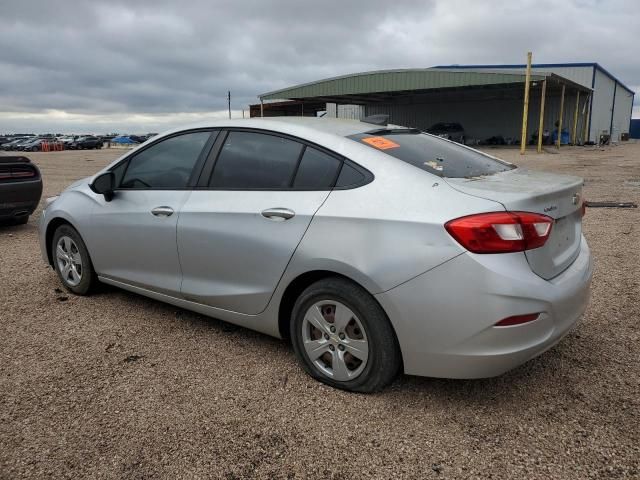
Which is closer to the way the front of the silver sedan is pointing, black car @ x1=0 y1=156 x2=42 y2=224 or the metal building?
the black car

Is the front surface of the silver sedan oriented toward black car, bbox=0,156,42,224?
yes

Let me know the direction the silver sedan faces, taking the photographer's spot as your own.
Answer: facing away from the viewer and to the left of the viewer

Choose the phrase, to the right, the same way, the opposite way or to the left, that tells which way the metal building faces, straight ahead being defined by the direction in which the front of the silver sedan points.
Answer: to the left

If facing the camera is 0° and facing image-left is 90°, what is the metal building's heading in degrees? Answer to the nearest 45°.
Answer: approximately 45°

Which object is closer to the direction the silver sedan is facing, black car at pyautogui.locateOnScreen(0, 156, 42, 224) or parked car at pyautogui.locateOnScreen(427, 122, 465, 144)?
the black car

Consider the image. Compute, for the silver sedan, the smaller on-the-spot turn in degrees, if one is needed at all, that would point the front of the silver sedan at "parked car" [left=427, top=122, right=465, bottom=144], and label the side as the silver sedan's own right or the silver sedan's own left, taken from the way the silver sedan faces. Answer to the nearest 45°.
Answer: approximately 45° to the silver sedan's own right

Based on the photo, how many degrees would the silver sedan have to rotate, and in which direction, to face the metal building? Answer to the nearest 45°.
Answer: approximately 45° to its right
